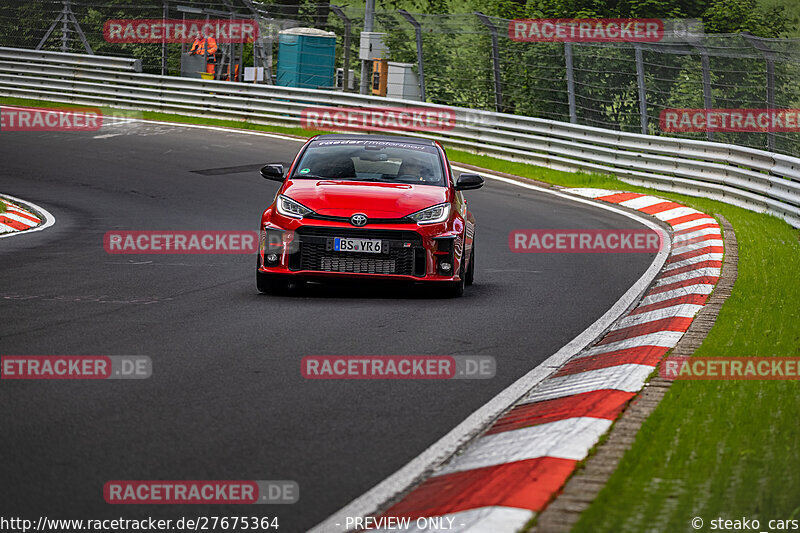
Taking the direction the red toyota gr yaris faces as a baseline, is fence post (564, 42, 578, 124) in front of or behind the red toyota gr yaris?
behind

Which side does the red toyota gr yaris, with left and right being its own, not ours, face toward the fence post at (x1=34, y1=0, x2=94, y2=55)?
back

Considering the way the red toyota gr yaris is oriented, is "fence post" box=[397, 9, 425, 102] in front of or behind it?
behind

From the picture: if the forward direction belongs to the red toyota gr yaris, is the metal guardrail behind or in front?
behind

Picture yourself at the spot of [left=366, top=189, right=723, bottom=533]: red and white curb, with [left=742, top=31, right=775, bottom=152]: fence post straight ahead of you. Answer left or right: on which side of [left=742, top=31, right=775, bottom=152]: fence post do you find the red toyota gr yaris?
left

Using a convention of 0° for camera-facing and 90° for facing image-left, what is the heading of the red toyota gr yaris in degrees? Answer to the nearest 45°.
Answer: approximately 0°

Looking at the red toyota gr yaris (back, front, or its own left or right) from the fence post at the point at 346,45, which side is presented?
back

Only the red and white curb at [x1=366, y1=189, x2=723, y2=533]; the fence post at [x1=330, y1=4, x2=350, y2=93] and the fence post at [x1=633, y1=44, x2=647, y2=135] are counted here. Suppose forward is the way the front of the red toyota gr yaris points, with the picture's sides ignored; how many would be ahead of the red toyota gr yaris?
1

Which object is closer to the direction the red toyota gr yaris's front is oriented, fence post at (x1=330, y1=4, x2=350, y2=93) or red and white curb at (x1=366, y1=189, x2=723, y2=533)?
the red and white curb

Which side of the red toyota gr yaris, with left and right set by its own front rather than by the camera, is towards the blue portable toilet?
back

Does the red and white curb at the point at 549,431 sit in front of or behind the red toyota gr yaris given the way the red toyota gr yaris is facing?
in front

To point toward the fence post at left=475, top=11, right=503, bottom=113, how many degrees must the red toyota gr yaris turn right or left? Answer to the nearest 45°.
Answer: approximately 180°
